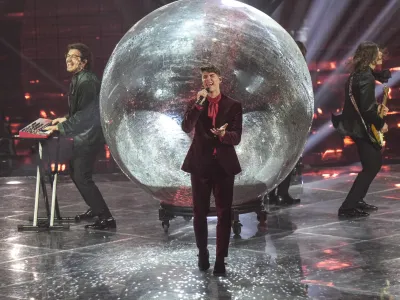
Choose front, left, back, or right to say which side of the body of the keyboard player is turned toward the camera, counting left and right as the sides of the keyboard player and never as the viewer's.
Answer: left

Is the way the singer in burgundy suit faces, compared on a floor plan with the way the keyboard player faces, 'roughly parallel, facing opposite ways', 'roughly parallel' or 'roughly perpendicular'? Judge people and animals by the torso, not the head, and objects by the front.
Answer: roughly perpendicular

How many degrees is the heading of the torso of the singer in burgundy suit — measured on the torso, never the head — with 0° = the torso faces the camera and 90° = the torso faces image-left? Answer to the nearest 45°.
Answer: approximately 0°

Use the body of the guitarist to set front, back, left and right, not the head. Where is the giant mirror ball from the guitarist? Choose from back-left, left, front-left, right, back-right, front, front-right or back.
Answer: back-right

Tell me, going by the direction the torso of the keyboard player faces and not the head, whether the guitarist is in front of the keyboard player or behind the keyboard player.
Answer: behind

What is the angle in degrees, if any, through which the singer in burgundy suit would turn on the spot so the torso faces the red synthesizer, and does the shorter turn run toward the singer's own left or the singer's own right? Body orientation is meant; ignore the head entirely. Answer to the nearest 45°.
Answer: approximately 135° to the singer's own right

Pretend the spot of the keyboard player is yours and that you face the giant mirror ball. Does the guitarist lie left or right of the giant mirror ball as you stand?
left

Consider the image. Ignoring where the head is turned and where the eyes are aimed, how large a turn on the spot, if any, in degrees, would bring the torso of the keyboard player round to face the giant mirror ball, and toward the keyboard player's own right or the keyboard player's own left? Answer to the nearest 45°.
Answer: approximately 135° to the keyboard player's own left
